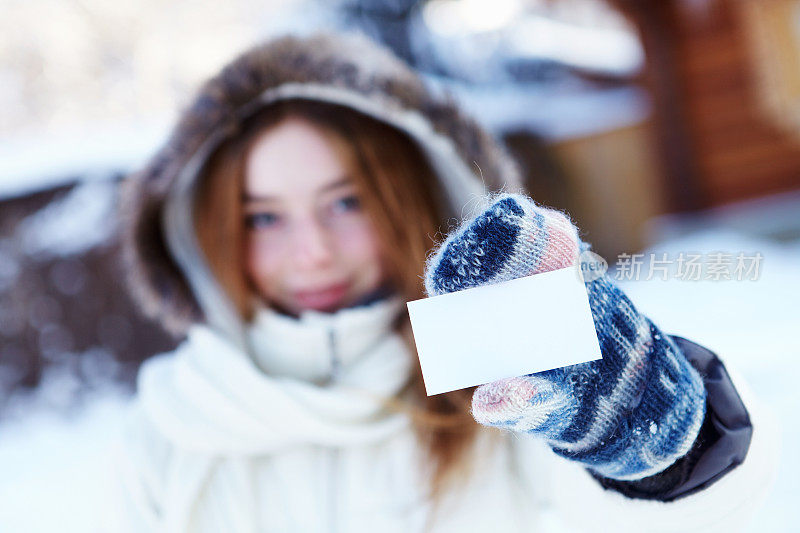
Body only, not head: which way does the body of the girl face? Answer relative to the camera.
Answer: toward the camera
